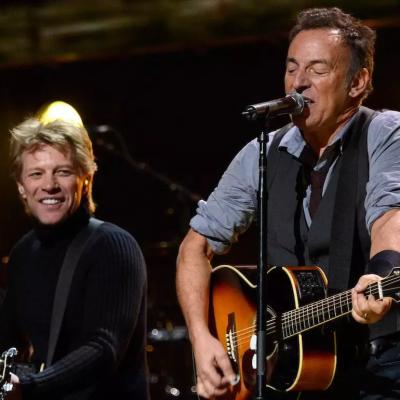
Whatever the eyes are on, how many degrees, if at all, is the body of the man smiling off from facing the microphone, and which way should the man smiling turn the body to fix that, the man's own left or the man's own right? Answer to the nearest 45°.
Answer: approximately 90° to the man's own left

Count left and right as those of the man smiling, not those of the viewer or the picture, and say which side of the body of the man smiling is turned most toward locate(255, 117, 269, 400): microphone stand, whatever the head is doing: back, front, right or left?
left

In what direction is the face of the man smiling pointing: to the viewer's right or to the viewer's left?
to the viewer's right
